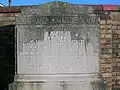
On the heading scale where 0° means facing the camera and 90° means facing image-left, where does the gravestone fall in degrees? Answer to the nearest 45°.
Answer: approximately 0°
